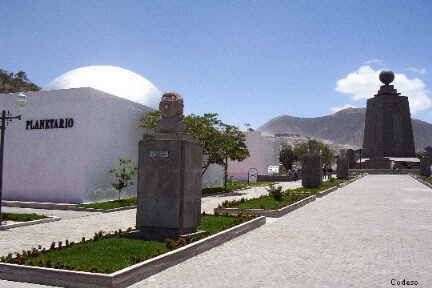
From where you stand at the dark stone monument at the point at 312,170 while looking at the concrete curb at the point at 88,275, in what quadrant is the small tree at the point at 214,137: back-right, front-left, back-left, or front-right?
front-right

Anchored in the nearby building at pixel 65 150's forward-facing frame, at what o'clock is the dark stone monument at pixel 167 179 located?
The dark stone monument is roughly at 10 o'clock from the nearby building.

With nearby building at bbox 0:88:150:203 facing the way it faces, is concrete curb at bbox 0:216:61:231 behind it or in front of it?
in front

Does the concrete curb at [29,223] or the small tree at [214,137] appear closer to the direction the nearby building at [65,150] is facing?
the concrete curb

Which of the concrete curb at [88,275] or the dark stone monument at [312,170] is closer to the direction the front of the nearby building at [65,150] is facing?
the concrete curb

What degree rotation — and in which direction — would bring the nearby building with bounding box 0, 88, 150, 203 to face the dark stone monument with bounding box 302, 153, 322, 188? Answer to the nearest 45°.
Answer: approximately 135° to its left

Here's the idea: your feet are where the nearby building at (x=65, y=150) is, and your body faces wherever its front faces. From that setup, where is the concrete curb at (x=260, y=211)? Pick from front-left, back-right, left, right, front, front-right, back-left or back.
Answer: left
